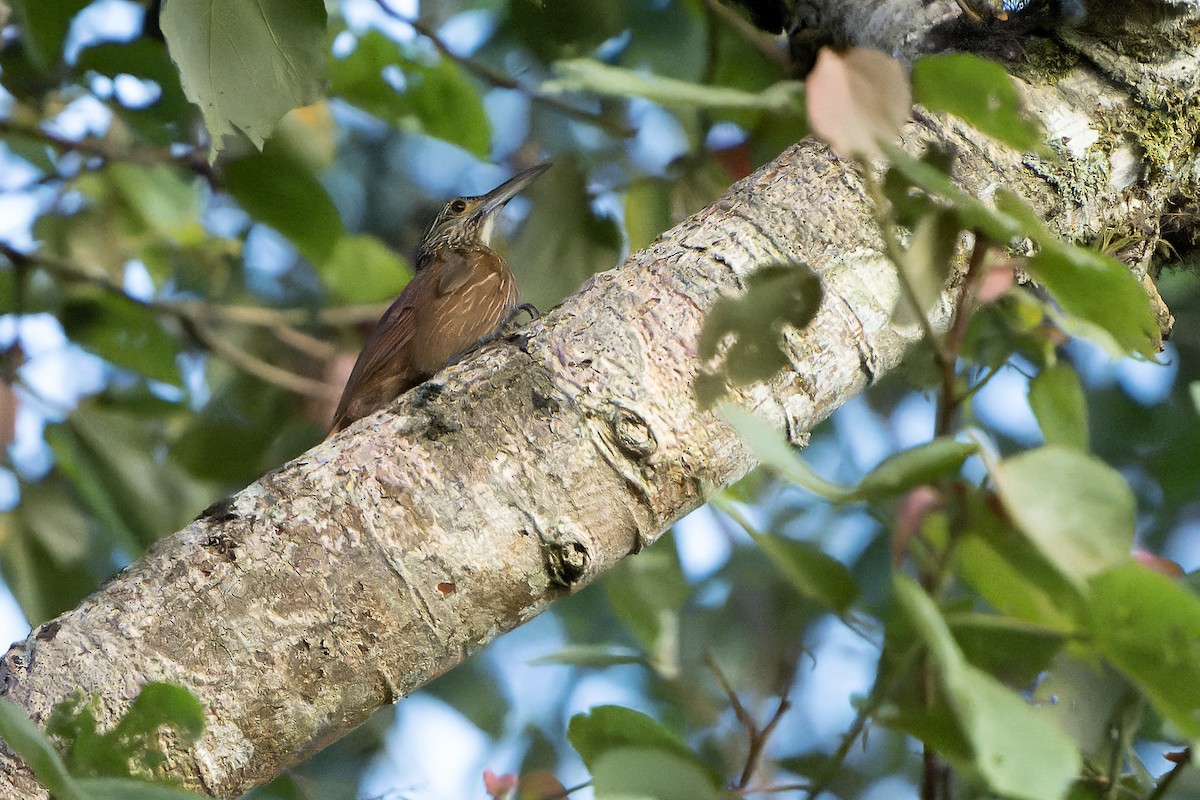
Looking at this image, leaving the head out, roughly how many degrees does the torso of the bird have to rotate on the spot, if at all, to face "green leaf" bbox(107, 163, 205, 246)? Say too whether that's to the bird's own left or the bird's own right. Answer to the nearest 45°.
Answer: approximately 135° to the bird's own left

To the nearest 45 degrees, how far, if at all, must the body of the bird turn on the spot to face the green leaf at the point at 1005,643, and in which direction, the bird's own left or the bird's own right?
approximately 90° to the bird's own right

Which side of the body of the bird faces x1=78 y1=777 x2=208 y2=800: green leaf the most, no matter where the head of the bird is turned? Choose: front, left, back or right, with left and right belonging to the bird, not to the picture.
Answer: right

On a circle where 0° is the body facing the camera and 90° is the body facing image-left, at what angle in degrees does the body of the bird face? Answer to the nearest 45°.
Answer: approximately 270°

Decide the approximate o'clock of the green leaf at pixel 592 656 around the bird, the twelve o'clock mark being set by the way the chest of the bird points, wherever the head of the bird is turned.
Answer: The green leaf is roughly at 3 o'clock from the bird.

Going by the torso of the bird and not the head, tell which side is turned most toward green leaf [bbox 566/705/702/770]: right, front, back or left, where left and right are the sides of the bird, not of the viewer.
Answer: right

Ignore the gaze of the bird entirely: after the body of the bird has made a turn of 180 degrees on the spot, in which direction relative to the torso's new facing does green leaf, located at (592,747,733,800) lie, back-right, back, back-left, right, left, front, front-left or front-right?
left

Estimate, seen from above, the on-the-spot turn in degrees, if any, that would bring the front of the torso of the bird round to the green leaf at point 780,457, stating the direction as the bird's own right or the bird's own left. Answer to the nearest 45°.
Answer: approximately 90° to the bird's own right

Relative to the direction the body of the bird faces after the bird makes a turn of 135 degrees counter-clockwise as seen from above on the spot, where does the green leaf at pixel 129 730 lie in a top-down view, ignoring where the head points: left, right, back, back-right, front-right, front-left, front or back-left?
back-left
